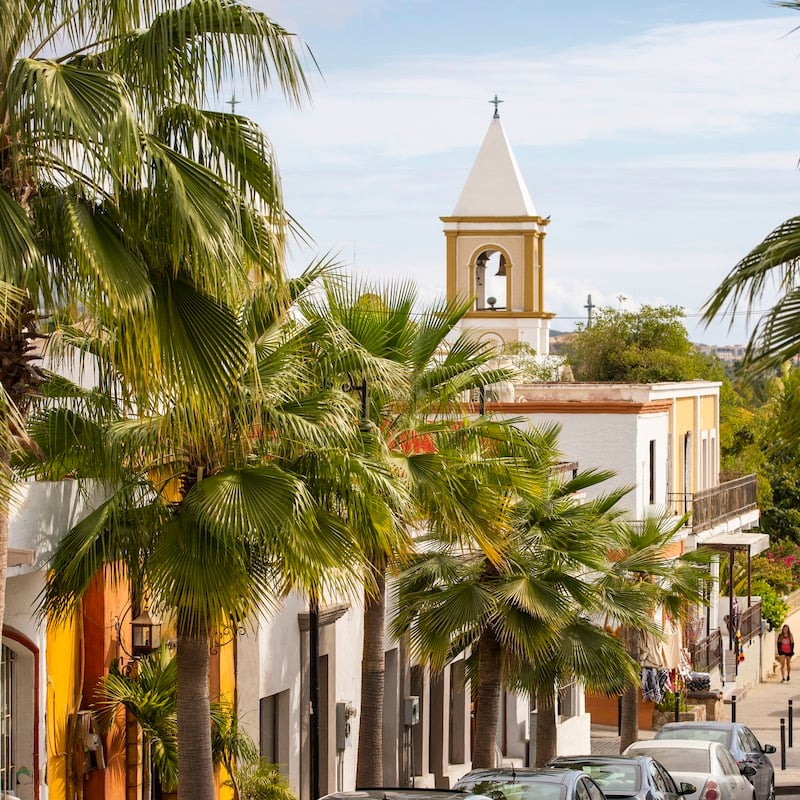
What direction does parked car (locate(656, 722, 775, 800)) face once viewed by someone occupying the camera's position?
facing away from the viewer and to the right of the viewer

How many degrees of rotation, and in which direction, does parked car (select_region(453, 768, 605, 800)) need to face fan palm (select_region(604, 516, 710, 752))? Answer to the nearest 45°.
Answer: approximately 45° to its left

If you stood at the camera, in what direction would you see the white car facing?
facing away from the viewer and to the right of the viewer

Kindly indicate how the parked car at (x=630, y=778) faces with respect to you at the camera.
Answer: facing away from the viewer and to the right of the viewer

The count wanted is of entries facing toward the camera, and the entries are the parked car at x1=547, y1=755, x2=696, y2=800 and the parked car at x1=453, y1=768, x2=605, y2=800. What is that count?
0

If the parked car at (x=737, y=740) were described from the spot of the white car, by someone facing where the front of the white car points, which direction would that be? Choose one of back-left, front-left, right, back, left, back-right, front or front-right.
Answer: front-left

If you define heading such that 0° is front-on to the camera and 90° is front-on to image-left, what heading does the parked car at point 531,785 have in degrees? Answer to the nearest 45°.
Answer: approximately 225°
